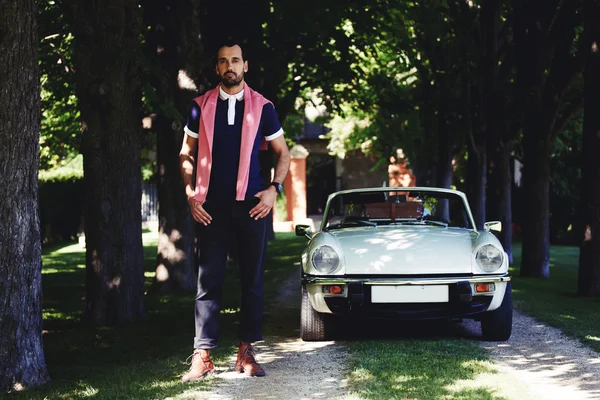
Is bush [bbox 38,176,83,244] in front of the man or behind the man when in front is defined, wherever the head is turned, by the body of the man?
behind

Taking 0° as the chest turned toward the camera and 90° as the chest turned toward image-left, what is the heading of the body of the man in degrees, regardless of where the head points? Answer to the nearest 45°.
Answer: approximately 0°

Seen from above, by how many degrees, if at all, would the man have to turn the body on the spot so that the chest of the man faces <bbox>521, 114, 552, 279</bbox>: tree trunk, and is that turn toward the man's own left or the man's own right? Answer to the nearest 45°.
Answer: approximately 135° to the man's own left

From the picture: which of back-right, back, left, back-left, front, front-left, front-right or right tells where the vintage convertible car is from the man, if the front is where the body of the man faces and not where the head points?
back-left

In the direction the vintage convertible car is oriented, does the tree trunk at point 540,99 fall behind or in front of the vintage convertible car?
behind

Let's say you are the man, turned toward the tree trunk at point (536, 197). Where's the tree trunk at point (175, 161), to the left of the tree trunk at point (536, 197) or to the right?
left

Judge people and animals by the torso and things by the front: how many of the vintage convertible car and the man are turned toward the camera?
2
